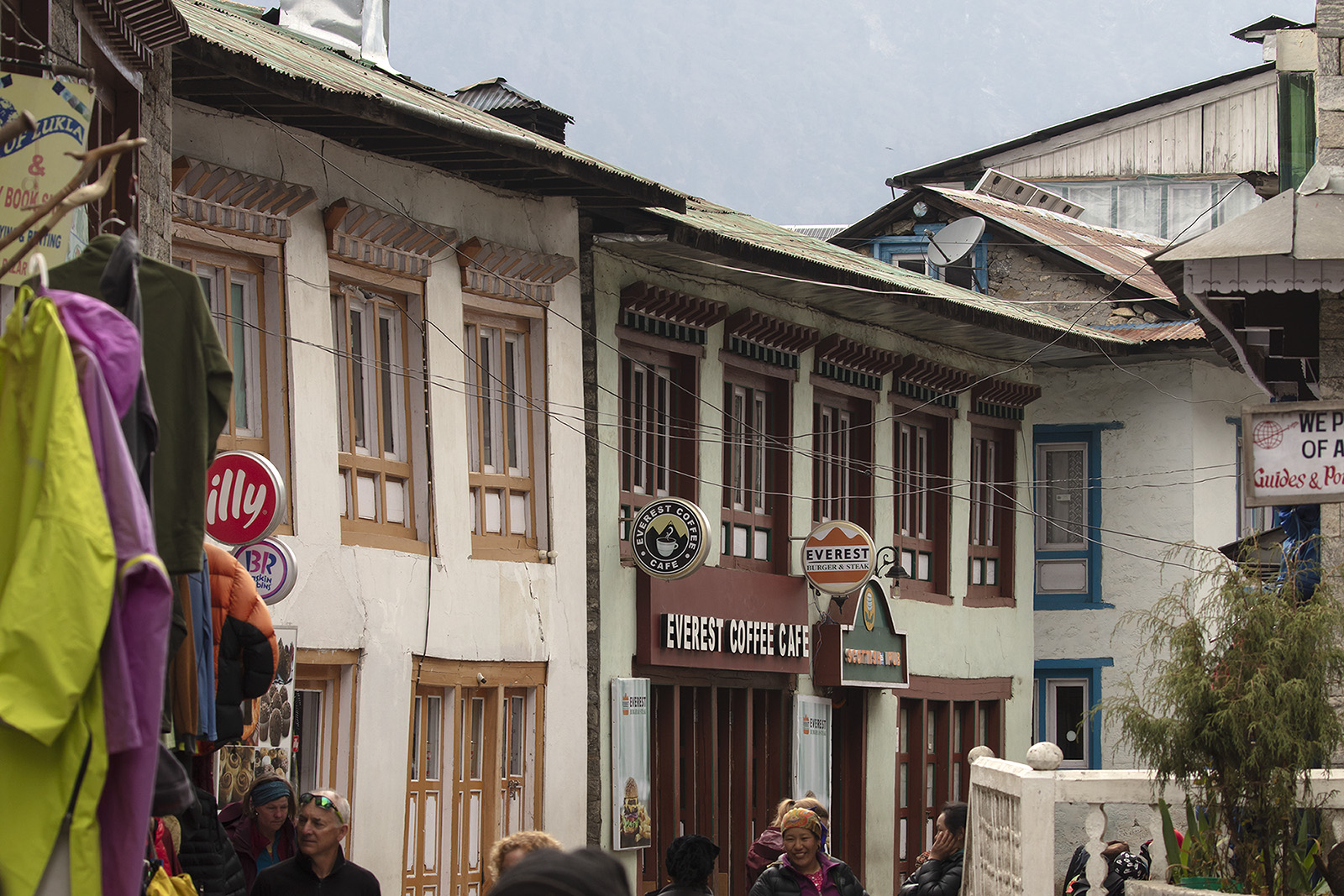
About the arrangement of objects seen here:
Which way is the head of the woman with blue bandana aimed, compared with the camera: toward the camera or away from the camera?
toward the camera

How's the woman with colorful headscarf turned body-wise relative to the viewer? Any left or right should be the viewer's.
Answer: facing the viewer

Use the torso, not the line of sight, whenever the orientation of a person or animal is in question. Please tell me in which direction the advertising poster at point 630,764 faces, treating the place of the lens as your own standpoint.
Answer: facing the viewer and to the right of the viewer

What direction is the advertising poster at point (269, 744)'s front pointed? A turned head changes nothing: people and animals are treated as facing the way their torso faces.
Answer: toward the camera

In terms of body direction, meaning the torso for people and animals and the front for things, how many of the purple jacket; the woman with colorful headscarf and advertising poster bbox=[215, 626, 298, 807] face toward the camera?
2

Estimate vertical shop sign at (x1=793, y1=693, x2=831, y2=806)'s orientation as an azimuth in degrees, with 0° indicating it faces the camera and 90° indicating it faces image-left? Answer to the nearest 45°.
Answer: approximately 315°

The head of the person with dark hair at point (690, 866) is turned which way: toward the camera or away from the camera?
away from the camera

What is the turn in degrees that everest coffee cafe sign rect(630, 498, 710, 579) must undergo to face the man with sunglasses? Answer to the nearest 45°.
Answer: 0° — it already faces them
